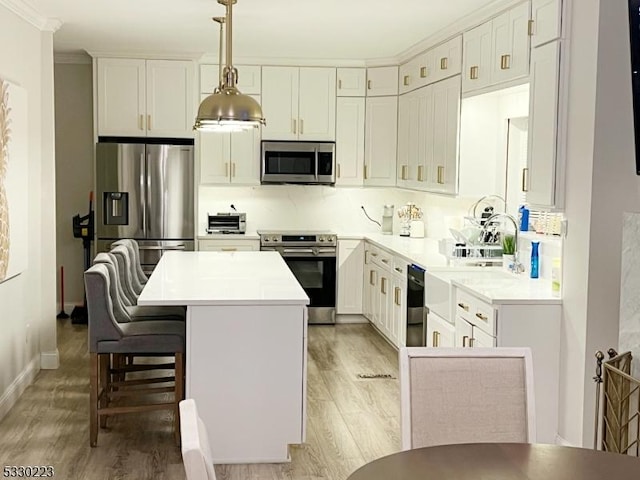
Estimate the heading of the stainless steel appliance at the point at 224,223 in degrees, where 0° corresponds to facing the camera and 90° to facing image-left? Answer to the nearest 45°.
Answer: approximately 0°

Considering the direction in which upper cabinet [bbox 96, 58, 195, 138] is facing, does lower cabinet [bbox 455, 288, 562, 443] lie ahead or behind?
ahead

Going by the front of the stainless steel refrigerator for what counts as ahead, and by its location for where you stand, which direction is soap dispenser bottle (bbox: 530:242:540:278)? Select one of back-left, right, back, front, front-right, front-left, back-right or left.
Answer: front-left

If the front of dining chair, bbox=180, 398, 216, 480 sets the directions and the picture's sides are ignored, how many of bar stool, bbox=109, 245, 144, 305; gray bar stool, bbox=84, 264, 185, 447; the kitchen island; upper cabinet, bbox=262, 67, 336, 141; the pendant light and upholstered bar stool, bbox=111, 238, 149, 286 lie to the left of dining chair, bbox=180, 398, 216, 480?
6

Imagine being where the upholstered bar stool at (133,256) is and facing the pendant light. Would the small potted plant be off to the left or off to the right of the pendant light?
left

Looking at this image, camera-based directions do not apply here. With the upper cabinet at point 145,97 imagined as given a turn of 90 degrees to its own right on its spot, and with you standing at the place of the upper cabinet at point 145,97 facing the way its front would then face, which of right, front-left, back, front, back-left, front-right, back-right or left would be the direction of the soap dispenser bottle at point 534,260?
back-left

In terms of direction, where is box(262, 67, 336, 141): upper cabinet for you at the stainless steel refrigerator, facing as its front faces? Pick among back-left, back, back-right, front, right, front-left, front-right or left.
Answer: left

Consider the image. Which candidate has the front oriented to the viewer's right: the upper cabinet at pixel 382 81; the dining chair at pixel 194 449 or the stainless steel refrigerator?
the dining chair

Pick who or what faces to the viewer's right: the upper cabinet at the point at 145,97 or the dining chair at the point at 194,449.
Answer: the dining chair

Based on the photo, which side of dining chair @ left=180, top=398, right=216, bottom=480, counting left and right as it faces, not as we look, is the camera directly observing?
right

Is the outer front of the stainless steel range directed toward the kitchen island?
yes

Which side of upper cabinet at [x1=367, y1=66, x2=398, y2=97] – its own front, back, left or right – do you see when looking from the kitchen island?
front

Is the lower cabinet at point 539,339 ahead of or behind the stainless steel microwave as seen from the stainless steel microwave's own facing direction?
ahead
